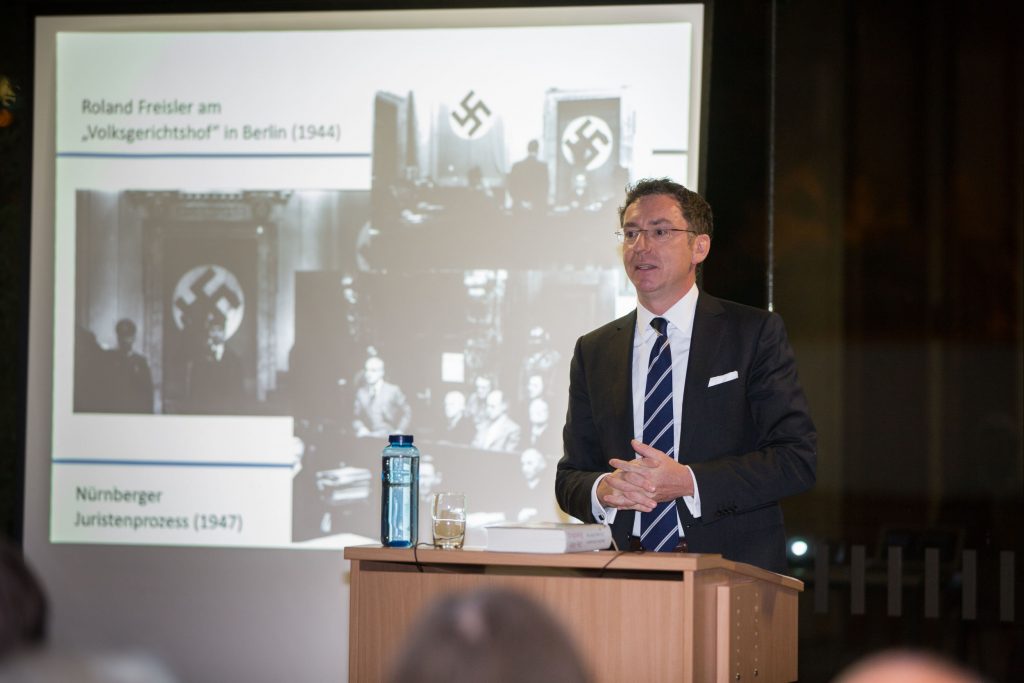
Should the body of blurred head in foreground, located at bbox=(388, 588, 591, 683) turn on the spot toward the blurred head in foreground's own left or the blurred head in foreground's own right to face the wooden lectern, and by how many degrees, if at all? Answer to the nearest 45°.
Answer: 0° — they already face it

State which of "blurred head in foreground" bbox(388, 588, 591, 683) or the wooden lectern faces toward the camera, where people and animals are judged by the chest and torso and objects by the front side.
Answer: the wooden lectern

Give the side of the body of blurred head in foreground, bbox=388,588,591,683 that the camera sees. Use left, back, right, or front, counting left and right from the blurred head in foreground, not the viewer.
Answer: back

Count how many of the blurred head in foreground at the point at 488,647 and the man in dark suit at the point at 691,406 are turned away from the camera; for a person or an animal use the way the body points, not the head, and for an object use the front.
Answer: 1

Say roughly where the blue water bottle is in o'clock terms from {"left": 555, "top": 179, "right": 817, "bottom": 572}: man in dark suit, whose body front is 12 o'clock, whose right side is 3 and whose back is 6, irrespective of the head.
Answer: The blue water bottle is roughly at 12 o'clock from the man in dark suit.

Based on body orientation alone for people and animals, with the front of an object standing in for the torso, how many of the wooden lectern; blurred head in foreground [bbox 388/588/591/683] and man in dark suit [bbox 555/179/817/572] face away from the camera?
1

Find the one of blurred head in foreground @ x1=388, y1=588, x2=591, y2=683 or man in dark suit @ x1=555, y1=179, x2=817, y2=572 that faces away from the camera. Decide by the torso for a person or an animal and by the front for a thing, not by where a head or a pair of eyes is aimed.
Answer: the blurred head in foreground

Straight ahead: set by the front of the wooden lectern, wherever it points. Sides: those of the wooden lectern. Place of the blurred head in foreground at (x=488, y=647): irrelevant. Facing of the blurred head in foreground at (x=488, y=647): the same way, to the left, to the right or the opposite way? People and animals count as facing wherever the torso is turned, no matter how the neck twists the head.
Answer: the opposite way

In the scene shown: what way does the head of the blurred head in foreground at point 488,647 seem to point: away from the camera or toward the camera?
away from the camera

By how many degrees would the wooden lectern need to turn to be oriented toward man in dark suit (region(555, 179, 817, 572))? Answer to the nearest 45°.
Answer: approximately 180°

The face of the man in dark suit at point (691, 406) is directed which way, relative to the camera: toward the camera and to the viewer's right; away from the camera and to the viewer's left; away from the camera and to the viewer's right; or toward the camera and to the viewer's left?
toward the camera and to the viewer's left

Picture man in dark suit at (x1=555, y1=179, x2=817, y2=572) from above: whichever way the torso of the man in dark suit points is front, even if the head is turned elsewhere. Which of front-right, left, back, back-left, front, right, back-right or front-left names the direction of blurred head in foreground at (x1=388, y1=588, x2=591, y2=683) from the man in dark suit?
front-left

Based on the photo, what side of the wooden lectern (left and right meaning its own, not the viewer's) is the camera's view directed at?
front

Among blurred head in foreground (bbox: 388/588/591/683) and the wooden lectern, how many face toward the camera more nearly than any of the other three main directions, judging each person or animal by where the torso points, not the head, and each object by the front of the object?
1

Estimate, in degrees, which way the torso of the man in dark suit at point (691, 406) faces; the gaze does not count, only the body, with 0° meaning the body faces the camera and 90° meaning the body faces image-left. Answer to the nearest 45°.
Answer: approximately 45°

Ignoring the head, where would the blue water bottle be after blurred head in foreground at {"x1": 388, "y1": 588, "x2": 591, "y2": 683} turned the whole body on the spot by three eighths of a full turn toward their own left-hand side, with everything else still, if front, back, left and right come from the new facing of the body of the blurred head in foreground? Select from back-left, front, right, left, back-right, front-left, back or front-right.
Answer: back-right
